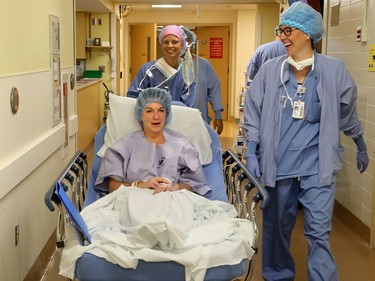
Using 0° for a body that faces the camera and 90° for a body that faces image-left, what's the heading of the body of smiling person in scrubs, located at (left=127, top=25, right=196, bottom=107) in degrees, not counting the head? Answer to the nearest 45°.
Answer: approximately 0°

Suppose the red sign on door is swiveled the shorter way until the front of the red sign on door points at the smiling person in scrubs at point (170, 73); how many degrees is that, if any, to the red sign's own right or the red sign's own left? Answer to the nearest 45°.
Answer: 0° — it already faces them

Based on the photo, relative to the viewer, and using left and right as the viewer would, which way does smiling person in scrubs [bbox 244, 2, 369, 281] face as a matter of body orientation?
facing the viewer

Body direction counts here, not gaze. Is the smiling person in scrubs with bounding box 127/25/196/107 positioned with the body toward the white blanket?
yes

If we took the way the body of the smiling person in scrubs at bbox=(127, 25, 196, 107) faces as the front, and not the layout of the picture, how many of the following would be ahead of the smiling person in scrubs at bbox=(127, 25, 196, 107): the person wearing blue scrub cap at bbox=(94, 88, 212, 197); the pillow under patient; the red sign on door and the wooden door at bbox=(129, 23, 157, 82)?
2

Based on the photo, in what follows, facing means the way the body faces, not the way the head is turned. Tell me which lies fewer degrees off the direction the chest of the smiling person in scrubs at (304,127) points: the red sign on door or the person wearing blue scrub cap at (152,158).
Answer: the person wearing blue scrub cap

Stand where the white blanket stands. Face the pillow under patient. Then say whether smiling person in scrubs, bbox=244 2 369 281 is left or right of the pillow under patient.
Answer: right

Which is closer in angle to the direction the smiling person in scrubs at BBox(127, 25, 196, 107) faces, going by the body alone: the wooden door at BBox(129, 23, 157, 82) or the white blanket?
the white blanket

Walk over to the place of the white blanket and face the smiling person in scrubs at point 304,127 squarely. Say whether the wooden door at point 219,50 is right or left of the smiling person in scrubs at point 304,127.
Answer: left

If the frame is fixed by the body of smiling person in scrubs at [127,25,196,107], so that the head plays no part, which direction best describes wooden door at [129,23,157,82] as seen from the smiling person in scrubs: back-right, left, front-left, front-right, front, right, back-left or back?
back

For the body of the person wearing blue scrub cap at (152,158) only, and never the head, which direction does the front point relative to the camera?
toward the camera

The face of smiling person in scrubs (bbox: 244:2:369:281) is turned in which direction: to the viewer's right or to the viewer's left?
to the viewer's left

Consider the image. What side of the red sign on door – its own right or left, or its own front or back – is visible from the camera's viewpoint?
front
